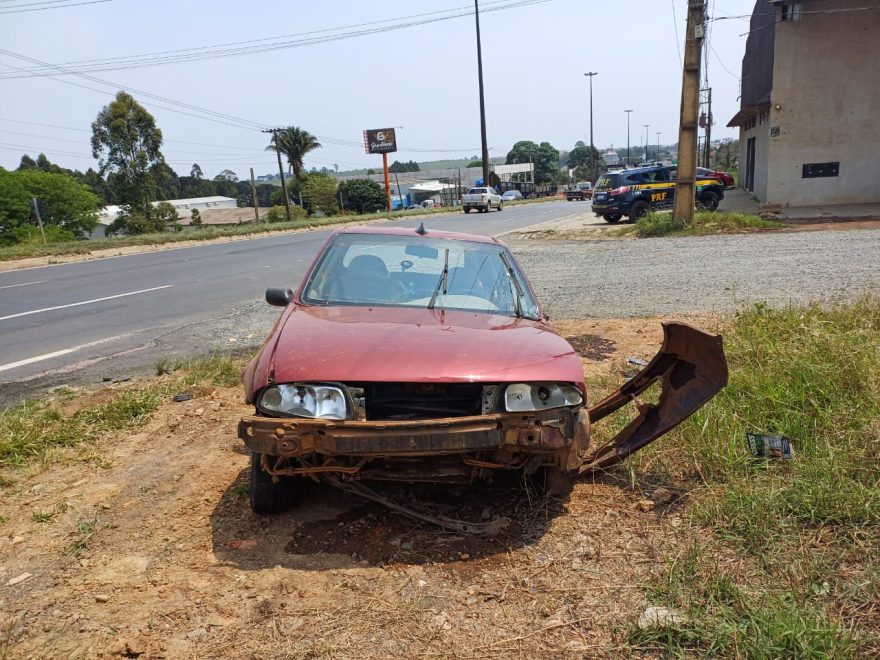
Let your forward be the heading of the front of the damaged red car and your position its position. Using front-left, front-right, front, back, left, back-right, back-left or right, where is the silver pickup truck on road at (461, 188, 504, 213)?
back

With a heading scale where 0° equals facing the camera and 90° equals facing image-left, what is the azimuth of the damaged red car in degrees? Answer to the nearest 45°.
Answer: approximately 0°

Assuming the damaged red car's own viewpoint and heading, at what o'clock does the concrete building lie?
The concrete building is roughly at 7 o'clock from the damaged red car.

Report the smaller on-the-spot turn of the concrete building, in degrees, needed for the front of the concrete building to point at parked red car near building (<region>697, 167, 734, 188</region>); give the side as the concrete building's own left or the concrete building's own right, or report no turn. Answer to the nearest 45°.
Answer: approximately 45° to the concrete building's own right

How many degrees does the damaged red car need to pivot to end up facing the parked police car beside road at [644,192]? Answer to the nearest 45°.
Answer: approximately 180°

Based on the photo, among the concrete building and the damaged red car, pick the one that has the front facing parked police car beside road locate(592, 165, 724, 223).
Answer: the concrete building

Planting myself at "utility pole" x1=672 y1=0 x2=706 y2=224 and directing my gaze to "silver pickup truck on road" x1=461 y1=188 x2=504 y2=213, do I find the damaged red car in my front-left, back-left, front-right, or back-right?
back-left

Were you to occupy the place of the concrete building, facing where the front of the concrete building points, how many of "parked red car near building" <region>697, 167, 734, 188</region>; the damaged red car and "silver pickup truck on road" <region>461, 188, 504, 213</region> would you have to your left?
1

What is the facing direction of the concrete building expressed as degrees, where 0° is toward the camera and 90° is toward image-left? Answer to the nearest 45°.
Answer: approximately 90°
